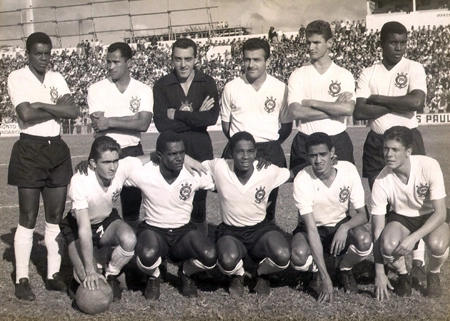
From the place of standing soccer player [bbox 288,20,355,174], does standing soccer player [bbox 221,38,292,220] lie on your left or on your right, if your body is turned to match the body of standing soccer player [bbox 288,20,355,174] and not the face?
on your right

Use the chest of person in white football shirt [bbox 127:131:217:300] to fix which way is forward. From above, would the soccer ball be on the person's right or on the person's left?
on the person's right

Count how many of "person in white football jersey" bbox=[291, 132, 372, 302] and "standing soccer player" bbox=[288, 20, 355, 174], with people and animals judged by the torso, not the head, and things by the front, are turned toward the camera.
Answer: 2

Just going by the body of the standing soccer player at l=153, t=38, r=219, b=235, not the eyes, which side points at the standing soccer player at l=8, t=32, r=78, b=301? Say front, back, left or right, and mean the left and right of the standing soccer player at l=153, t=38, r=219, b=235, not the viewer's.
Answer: right

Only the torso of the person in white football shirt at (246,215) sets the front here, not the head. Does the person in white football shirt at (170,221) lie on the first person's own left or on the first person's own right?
on the first person's own right

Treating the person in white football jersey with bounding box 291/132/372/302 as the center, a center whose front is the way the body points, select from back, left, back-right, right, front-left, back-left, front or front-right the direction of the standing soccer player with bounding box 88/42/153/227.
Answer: right

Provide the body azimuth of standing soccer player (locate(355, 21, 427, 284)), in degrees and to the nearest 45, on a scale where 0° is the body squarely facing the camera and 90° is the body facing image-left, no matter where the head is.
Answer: approximately 0°

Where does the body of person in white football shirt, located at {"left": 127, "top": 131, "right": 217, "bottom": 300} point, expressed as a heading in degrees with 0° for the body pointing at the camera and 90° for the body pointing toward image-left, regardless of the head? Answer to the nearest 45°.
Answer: approximately 0°

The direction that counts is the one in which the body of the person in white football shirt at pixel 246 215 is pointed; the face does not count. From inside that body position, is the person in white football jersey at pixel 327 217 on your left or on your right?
on your left
